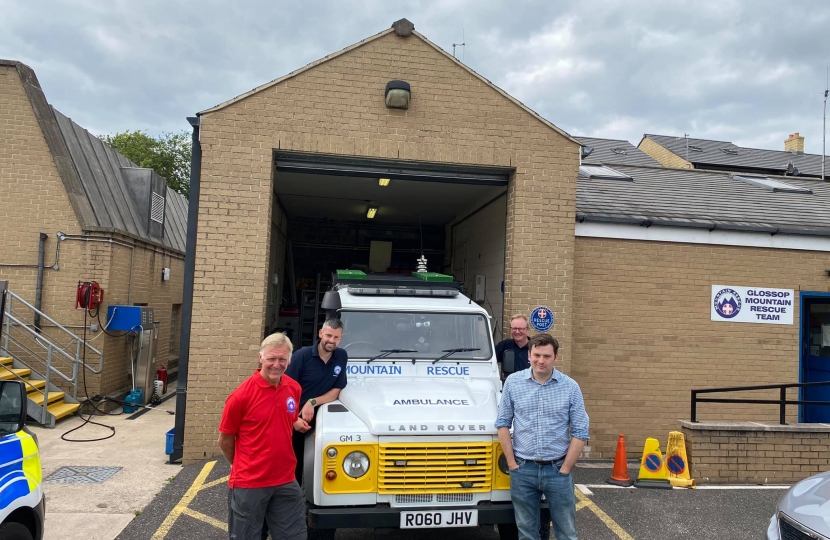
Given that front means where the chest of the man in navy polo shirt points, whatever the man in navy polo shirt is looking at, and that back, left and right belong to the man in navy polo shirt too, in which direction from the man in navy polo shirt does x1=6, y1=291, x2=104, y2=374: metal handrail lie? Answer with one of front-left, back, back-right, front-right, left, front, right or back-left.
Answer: back-right

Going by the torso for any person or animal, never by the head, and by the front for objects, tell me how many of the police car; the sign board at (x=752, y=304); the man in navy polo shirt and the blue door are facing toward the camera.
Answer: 3

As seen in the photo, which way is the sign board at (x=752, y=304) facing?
toward the camera

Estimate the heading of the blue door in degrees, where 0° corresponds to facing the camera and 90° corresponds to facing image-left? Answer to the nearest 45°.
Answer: approximately 0°

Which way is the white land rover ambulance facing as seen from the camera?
toward the camera

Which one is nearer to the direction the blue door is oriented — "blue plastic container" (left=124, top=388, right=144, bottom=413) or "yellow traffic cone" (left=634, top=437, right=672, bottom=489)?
the yellow traffic cone

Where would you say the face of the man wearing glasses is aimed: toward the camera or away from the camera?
toward the camera

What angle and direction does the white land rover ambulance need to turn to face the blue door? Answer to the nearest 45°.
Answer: approximately 135° to its left

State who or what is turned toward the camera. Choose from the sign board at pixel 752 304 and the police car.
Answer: the sign board

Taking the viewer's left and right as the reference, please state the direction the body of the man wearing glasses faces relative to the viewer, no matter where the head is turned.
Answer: facing the viewer

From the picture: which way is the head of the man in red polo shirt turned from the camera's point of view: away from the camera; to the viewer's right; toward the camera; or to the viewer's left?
toward the camera

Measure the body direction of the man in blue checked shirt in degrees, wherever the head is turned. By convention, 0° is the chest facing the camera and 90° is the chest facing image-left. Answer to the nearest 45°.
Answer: approximately 0°

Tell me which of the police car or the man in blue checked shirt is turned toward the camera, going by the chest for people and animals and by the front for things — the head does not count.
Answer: the man in blue checked shirt
